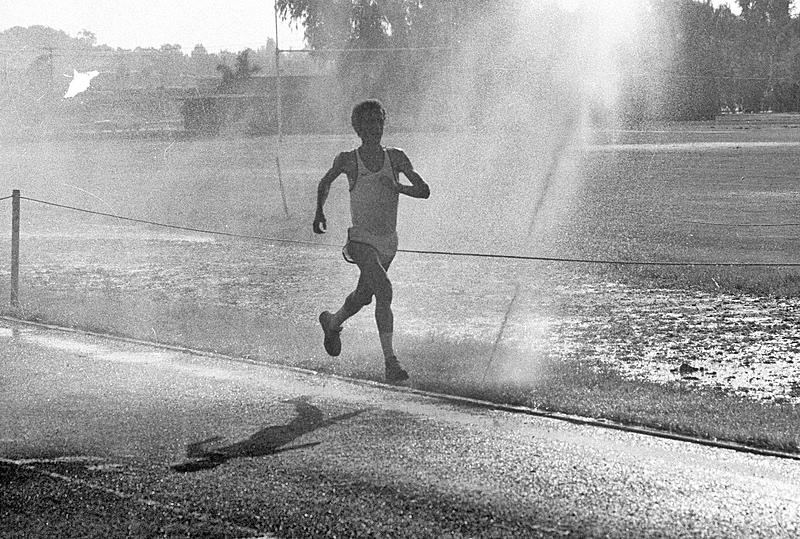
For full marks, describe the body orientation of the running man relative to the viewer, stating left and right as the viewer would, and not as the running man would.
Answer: facing the viewer and to the right of the viewer
